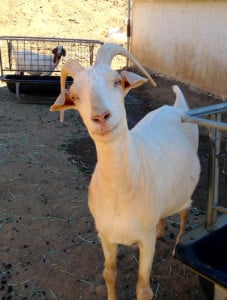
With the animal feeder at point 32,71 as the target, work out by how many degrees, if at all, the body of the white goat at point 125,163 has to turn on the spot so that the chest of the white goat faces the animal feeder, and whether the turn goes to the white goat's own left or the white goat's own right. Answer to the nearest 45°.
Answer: approximately 135° to the white goat's own right

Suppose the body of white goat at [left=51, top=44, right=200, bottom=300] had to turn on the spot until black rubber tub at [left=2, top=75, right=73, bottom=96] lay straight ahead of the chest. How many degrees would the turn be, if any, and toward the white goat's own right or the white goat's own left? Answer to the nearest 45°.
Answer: approximately 135° to the white goat's own right

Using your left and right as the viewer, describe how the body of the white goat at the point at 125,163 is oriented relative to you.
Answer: facing the viewer and to the left of the viewer
